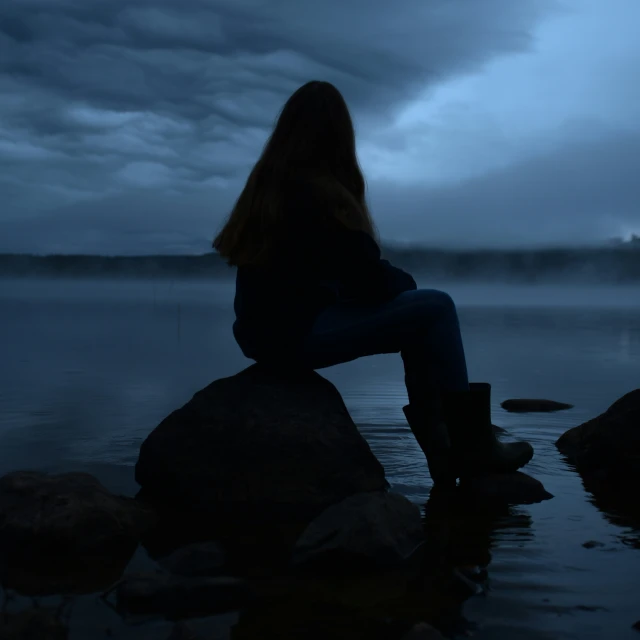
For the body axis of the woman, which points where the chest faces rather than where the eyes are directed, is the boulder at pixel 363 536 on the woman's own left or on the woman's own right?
on the woman's own right

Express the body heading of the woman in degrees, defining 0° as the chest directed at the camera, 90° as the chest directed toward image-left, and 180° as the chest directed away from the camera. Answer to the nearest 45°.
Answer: approximately 270°

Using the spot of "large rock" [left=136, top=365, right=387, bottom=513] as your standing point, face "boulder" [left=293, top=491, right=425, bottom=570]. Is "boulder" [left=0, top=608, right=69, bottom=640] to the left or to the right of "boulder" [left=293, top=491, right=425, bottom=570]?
right

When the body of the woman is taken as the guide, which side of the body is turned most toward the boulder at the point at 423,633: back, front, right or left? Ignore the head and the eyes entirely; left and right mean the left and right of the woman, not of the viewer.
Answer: right

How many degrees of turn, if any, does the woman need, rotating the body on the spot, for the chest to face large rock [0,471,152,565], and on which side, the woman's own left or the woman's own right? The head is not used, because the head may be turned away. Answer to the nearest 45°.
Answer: approximately 135° to the woman's own right

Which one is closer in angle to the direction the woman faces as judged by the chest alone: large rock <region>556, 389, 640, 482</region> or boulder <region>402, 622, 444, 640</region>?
the large rock
